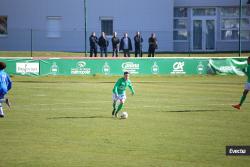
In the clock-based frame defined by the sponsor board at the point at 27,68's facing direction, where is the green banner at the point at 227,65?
The green banner is roughly at 9 o'clock from the sponsor board.

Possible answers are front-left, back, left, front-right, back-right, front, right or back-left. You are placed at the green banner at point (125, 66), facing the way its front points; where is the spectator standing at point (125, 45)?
back

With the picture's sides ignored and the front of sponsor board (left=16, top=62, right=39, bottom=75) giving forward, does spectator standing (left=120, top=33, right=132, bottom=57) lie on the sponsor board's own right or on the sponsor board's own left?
on the sponsor board's own left

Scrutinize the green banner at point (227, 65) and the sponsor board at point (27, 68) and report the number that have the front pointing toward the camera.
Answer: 2

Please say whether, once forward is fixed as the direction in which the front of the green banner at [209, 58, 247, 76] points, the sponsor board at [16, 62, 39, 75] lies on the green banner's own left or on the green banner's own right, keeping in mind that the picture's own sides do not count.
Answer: on the green banner's own right

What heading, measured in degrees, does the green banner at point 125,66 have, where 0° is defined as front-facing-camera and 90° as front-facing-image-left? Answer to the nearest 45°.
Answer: approximately 0°

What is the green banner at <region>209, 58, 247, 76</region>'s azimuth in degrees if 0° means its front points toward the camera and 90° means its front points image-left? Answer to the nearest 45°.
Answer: approximately 0°
